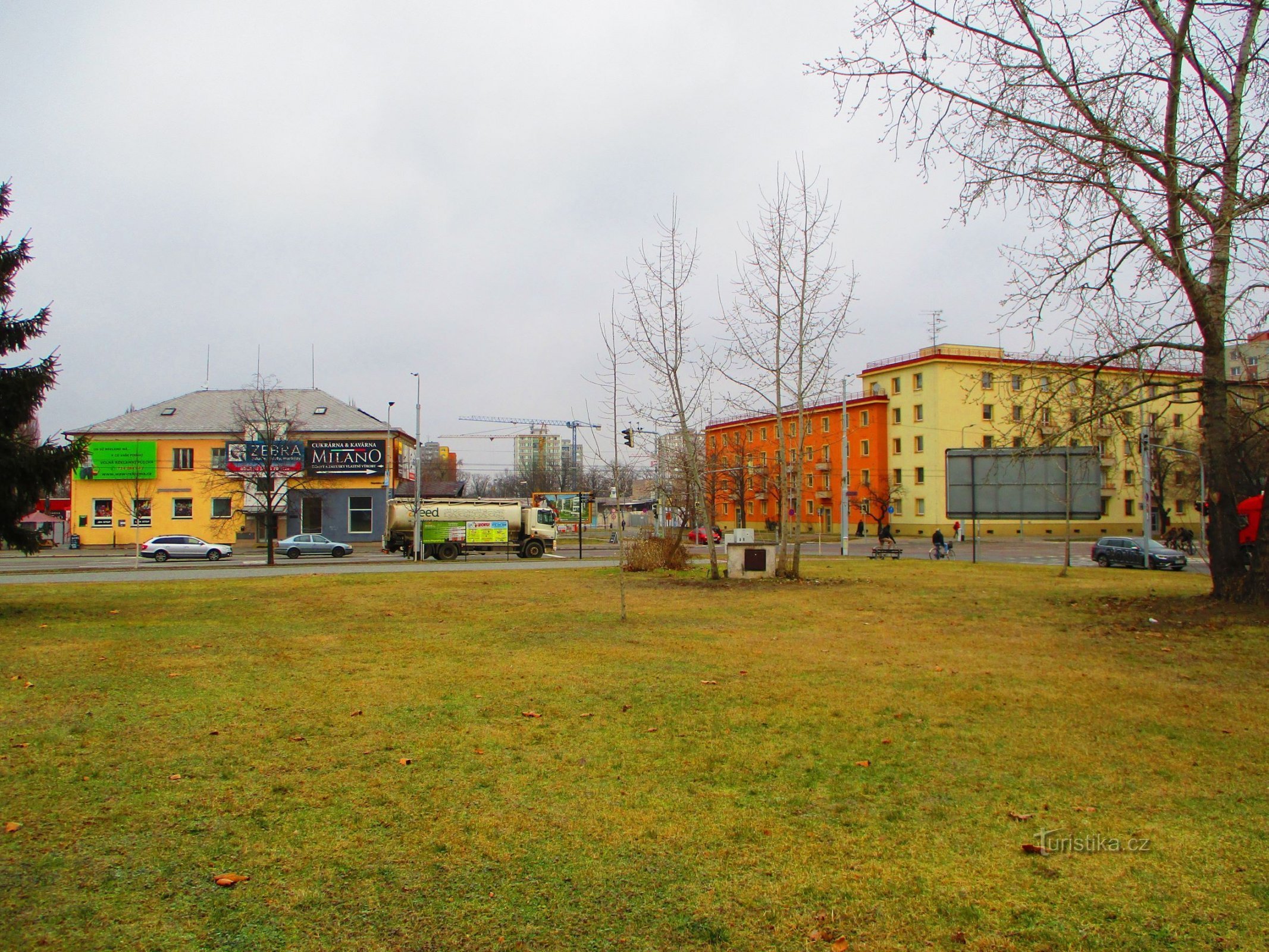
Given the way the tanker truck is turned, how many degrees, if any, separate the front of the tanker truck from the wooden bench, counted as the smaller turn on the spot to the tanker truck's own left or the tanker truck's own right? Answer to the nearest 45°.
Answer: approximately 45° to the tanker truck's own right

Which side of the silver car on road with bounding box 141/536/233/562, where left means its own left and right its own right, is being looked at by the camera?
right

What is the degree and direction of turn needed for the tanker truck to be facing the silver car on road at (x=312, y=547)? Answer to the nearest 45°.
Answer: approximately 180°

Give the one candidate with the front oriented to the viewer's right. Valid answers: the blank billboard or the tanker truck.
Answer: the tanker truck

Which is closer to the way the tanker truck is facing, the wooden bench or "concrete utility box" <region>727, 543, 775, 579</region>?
the wooden bench

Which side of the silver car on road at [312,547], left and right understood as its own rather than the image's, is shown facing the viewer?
right

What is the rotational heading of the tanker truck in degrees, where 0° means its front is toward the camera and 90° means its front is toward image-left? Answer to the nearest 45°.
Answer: approximately 270°
